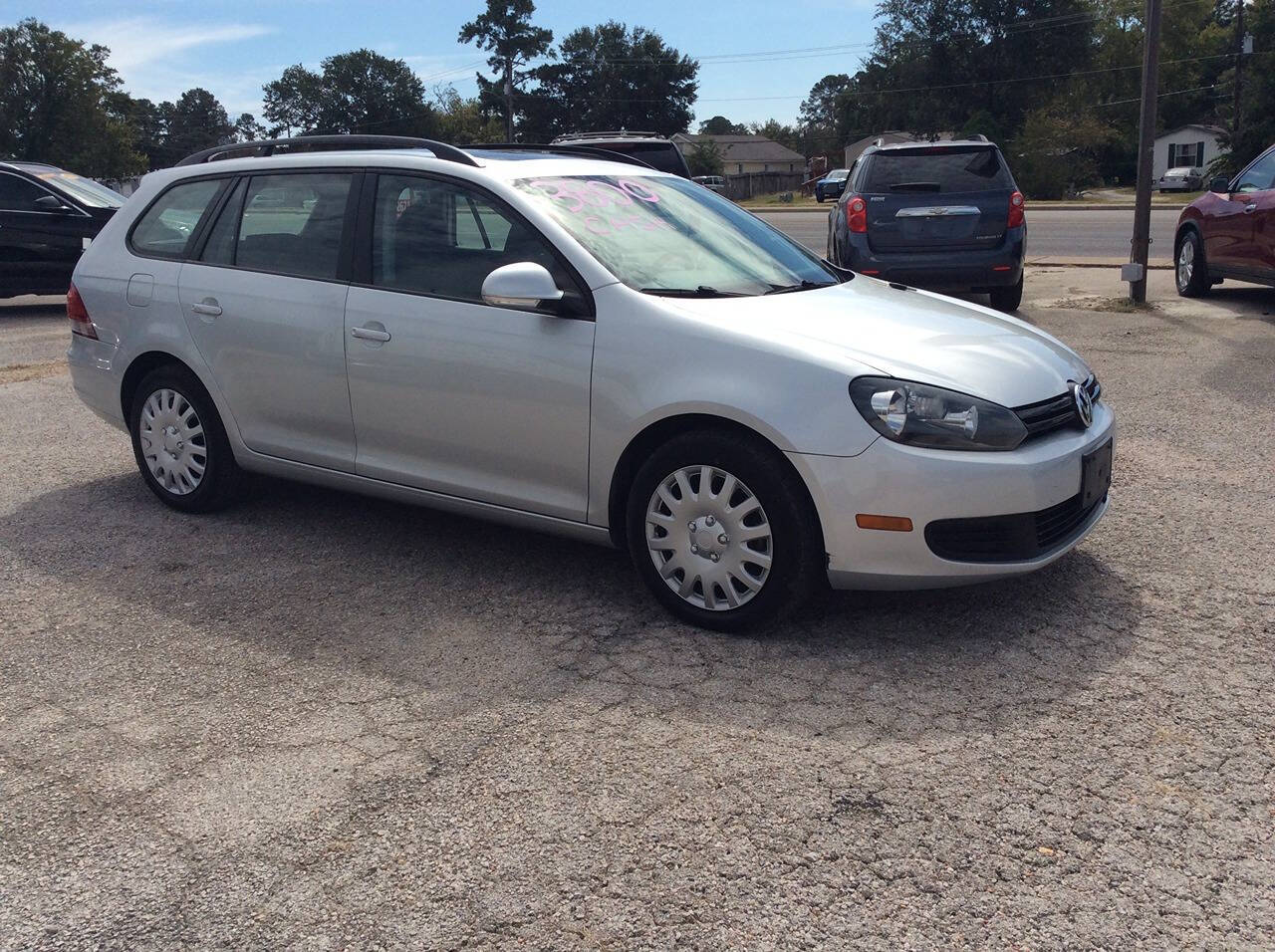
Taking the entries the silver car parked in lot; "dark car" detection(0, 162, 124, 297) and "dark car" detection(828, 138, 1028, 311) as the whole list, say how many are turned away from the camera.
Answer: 1

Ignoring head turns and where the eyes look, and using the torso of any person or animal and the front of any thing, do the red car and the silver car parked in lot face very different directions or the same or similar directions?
very different directions

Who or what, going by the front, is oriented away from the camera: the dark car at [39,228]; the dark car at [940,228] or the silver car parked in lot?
the dark car at [940,228]

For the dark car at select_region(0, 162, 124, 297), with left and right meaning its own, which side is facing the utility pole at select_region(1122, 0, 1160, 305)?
front

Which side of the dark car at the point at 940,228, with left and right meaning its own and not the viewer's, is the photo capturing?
back

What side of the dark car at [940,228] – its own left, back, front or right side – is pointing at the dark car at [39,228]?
left

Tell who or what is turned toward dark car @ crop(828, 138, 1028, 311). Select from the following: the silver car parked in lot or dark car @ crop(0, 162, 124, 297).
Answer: dark car @ crop(0, 162, 124, 297)

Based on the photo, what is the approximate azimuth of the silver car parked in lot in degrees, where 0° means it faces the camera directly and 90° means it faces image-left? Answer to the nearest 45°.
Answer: approximately 315°

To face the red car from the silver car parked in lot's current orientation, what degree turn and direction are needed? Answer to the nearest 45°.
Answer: approximately 90° to its left

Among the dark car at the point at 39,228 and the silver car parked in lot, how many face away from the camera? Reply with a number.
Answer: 0

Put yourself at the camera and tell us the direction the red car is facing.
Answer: facing away from the viewer and to the left of the viewer

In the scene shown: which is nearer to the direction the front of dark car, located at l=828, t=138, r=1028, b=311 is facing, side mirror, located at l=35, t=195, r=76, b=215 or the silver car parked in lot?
the side mirror

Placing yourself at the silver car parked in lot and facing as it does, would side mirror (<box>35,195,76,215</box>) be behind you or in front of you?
behind

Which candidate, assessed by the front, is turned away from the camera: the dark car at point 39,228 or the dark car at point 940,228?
the dark car at point 940,228

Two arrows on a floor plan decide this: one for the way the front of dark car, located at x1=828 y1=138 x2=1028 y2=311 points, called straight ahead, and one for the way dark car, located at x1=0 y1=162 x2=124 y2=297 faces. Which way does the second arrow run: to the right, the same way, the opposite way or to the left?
to the right

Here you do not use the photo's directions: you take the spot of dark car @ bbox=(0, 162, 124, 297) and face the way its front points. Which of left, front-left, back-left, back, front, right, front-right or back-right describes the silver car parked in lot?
front-right
